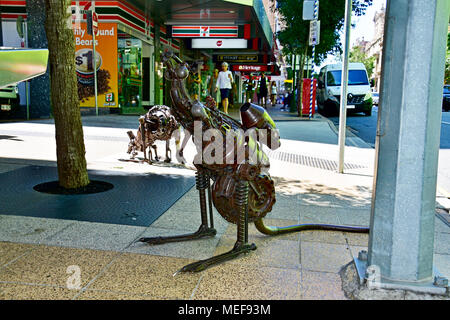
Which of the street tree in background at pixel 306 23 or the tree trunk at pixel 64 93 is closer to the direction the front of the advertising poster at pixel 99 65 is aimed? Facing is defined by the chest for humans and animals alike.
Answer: the tree trunk

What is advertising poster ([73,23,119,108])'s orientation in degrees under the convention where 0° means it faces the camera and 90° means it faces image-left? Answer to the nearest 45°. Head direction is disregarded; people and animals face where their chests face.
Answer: approximately 0°

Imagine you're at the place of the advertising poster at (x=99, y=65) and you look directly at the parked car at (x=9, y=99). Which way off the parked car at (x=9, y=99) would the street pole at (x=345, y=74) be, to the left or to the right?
left

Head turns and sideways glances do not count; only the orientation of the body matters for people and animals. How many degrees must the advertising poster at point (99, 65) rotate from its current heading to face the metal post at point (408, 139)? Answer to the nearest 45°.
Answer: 0° — it already faces it

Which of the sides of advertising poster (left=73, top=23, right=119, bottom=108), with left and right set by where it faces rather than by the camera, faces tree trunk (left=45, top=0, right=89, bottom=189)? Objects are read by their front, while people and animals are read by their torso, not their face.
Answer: front

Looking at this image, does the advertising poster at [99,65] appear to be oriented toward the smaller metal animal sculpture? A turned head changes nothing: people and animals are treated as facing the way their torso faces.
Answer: yes

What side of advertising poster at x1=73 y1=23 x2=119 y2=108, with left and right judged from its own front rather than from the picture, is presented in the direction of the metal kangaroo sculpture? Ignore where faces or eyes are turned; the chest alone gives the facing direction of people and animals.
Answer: front

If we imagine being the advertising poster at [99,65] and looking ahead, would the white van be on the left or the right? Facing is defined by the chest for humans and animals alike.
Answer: on its left

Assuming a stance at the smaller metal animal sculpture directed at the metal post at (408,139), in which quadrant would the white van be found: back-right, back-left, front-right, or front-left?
back-left

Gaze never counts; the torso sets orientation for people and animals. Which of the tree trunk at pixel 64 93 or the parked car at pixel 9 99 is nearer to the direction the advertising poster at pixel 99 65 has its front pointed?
the tree trunk

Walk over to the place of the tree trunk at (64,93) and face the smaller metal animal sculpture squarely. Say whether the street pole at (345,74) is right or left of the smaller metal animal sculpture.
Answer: right

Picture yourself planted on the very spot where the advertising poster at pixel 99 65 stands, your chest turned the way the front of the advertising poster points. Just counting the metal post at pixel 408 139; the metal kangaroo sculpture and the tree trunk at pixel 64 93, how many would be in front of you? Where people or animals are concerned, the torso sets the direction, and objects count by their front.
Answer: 3
